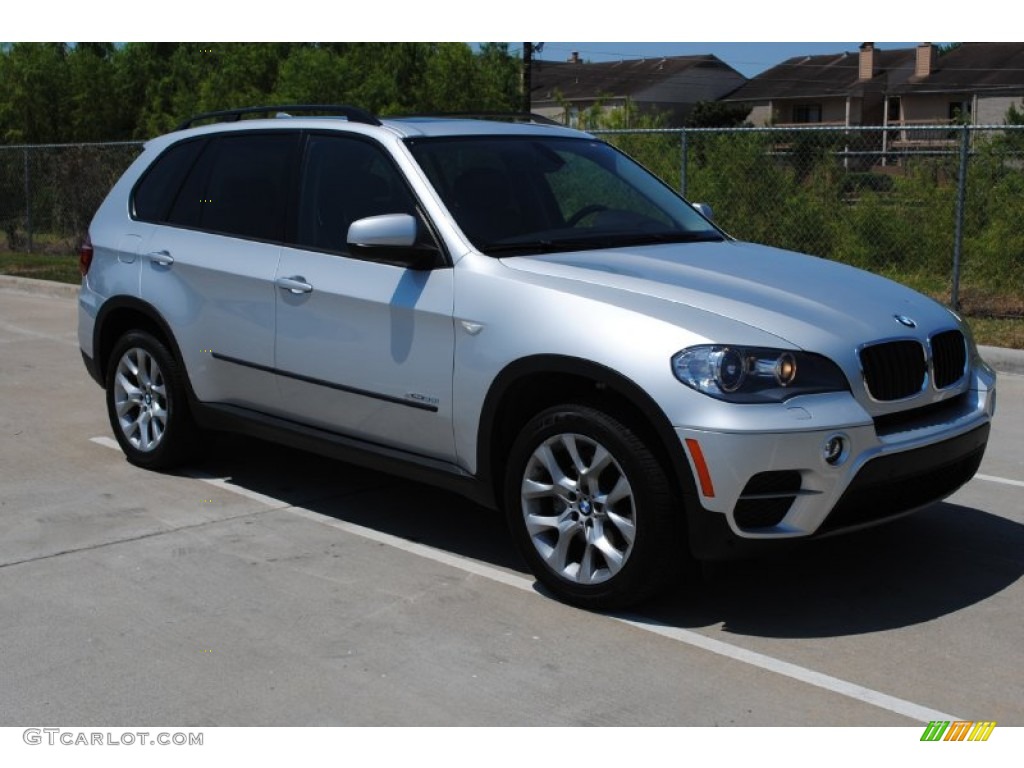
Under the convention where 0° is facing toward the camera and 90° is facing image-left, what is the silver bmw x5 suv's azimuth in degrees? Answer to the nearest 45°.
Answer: approximately 315°

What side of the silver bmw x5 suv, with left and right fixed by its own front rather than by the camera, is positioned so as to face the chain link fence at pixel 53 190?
back

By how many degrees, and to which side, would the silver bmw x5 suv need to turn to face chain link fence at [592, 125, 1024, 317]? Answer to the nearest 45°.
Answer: approximately 135° to its left
